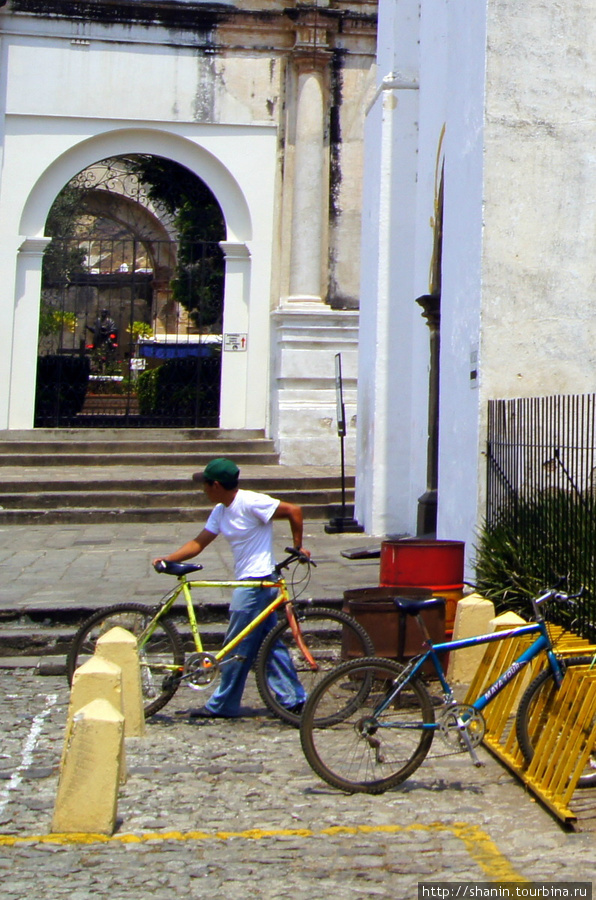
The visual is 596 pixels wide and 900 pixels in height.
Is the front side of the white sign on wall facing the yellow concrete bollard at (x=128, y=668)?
yes

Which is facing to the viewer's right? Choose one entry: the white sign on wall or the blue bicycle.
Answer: the blue bicycle

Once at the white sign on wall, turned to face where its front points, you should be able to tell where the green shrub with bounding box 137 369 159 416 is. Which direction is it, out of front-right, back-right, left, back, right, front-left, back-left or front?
back-right

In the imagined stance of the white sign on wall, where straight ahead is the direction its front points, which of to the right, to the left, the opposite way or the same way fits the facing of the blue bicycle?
to the left

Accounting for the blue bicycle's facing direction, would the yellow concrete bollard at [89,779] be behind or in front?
behind

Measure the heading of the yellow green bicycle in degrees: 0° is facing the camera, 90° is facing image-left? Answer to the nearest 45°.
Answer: approximately 270°

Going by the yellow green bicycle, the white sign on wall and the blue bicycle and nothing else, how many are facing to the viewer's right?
2

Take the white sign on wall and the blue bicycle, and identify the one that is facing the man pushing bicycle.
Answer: the white sign on wall

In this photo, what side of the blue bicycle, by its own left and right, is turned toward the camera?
right
